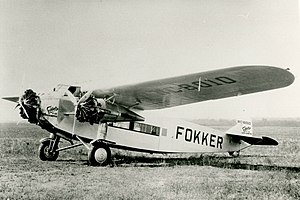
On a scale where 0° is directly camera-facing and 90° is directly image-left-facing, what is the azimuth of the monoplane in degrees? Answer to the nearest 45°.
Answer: approximately 45°
